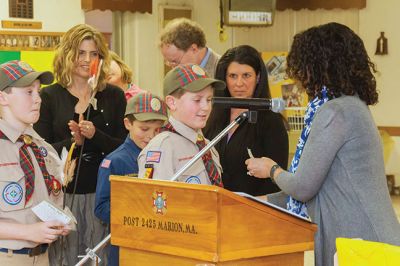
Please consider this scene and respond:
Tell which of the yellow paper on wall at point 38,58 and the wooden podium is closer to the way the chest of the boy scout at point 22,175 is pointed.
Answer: the wooden podium

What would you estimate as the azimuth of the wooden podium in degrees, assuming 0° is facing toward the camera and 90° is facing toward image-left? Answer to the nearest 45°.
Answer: approximately 45°

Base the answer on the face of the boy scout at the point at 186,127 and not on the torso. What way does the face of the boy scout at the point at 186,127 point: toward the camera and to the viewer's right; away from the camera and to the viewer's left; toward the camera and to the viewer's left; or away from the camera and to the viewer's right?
toward the camera and to the viewer's right

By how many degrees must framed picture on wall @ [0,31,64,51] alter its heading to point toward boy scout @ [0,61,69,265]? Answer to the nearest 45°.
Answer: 0° — it already faces them

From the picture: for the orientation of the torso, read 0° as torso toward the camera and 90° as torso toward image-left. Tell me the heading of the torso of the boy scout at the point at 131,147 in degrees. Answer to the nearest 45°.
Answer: approximately 315°

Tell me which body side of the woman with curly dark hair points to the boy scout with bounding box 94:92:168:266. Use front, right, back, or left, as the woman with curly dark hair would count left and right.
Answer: front

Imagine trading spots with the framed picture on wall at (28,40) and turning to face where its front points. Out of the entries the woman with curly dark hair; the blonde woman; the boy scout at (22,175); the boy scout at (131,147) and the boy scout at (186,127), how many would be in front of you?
5

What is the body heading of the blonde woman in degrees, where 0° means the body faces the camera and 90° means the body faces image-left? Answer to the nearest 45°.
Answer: approximately 0°

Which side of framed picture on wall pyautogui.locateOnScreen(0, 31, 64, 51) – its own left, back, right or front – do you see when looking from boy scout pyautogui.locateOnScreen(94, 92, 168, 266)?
front

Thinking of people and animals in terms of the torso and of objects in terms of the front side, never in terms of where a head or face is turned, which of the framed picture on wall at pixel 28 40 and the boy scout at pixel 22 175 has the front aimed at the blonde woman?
the framed picture on wall

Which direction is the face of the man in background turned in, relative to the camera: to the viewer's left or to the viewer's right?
to the viewer's left

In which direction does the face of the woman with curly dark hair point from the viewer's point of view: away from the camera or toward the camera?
away from the camera

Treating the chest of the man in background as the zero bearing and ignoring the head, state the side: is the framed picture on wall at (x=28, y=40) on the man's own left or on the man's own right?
on the man's own right
